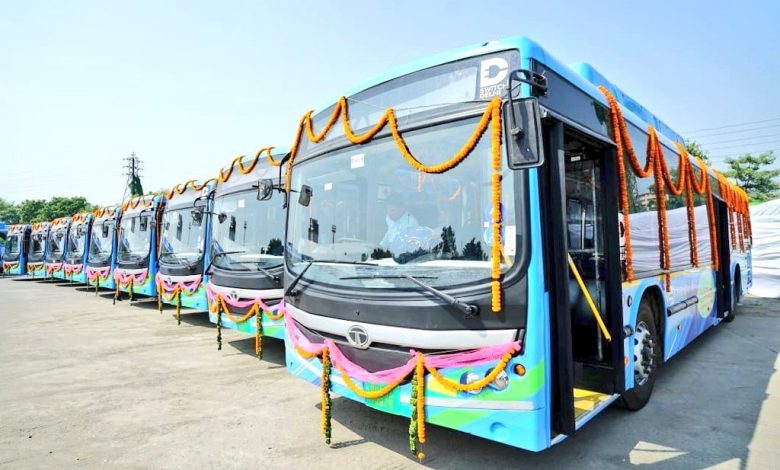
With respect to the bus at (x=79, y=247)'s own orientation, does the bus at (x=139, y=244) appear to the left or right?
on its left

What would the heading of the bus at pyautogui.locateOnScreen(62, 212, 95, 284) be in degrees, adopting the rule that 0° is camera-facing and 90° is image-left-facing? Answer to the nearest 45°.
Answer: approximately 45°

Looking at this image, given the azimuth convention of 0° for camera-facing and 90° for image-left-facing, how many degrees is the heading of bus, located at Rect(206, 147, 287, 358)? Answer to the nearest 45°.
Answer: approximately 45°

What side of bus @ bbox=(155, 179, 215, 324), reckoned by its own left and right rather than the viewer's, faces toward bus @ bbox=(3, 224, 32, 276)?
right

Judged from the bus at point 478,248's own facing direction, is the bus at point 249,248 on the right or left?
on its right

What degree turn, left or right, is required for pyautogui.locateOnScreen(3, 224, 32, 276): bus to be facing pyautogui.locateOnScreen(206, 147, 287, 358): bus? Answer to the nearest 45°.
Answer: approximately 45° to its left

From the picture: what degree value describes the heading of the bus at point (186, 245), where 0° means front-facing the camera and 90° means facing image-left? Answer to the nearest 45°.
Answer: approximately 45°

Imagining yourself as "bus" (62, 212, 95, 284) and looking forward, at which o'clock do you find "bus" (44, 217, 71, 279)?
"bus" (44, 217, 71, 279) is roughly at 4 o'clock from "bus" (62, 212, 95, 284).

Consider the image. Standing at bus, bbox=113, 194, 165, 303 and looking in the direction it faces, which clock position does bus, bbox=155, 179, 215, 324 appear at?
bus, bbox=155, 179, 215, 324 is roughly at 10 o'clock from bus, bbox=113, 194, 165, 303.

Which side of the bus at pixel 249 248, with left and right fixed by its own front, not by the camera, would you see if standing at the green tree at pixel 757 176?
back

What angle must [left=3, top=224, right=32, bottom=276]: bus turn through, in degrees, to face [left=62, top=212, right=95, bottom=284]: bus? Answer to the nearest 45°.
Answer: approximately 45° to its left

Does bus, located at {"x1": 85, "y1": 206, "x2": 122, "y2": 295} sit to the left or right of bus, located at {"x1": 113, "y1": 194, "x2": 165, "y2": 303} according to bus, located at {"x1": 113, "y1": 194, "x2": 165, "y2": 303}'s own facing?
on its right
